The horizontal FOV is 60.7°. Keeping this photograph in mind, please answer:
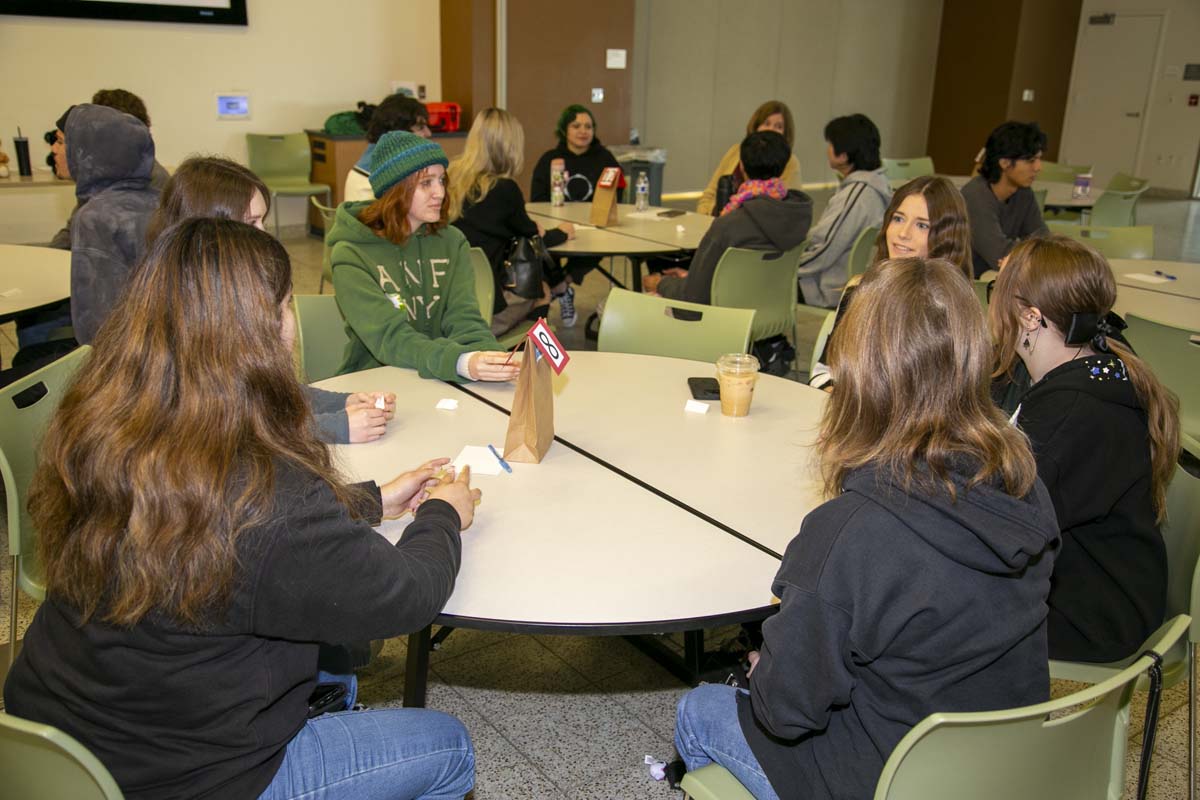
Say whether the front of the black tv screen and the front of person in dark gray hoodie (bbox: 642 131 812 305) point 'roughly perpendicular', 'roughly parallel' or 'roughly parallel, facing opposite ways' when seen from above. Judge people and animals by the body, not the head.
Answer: roughly parallel, facing opposite ways

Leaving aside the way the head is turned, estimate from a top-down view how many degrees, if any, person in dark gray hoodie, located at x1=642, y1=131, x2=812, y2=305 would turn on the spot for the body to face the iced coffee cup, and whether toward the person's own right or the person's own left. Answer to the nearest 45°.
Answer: approximately 135° to the person's own left

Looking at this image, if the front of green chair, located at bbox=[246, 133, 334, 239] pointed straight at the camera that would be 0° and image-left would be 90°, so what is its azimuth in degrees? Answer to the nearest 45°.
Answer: approximately 315°

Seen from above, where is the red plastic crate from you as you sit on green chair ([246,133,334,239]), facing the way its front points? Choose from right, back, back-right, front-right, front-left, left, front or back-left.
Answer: front-left

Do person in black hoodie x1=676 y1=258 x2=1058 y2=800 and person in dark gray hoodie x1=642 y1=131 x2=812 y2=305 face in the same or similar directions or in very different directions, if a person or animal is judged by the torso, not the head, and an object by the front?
same or similar directions

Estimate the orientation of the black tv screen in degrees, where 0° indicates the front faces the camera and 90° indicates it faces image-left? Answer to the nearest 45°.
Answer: approximately 0°

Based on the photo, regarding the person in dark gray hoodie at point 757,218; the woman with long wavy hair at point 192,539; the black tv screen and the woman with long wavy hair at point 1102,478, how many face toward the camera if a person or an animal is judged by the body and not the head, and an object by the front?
1

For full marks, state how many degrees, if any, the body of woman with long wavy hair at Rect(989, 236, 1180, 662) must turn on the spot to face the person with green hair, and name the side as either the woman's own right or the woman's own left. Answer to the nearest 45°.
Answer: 0° — they already face them

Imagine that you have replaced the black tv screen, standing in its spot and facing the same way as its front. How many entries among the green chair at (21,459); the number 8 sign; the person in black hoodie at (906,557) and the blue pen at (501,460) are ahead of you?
4

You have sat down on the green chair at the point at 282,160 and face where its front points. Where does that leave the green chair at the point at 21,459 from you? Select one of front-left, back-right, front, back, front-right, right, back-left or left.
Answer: front-right

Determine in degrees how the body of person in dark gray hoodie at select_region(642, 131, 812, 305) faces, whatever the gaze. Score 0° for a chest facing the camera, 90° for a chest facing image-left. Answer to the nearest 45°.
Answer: approximately 135°

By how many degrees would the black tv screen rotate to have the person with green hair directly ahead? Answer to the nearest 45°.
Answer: approximately 45° to its left

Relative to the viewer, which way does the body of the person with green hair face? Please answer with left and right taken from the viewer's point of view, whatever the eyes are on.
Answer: facing the viewer

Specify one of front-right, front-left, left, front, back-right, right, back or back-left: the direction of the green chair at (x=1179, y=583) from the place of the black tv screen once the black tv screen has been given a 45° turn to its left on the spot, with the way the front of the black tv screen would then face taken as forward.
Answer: front-right

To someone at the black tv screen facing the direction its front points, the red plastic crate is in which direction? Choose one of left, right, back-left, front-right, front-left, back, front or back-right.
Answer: left

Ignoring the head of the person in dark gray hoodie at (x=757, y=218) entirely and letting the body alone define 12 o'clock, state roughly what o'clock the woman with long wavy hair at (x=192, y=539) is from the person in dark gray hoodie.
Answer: The woman with long wavy hair is roughly at 8 o'clock from the person in dark gray hoodie.

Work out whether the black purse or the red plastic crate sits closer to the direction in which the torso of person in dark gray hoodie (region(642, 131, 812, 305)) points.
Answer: the red plastic crate

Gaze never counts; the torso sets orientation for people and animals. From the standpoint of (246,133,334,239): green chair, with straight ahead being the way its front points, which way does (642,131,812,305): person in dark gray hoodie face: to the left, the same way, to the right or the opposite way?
the opposite way

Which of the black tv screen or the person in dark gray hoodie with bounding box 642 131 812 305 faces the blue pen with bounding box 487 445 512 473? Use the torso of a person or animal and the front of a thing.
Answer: the black tv screen

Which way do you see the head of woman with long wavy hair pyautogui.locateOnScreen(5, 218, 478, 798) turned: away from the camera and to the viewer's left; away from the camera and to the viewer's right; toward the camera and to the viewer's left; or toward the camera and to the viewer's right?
away from the camera and to the viewer's right
